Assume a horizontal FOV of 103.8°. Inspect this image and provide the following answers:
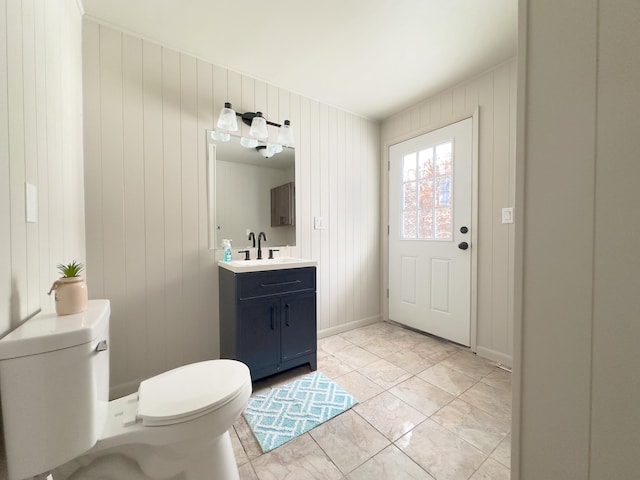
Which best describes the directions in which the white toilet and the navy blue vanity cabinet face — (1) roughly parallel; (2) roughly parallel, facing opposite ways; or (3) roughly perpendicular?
roughly perpendicular

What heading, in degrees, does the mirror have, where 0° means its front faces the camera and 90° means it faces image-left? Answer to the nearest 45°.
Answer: approximately 315°

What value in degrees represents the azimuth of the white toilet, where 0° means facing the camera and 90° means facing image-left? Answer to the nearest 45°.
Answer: approximately 270°

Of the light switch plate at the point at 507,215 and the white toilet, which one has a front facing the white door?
the white toilet

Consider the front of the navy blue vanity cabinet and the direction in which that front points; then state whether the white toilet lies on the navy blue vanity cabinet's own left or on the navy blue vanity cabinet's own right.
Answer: on the navy blue vanity cabinet's own right

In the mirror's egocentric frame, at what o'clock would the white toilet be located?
The white toilet is roughly at 2 o'clock from the mirror.

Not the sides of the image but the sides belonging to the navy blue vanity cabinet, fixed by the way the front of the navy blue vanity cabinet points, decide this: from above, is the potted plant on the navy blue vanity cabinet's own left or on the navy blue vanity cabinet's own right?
on the navy blue vanity cabinet's own right

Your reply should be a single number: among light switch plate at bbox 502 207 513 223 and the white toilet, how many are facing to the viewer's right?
1

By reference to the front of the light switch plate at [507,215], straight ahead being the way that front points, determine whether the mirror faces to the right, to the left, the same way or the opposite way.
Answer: to the left

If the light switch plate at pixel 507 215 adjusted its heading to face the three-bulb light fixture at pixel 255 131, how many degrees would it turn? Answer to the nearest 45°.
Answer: approximately 45° to its right
